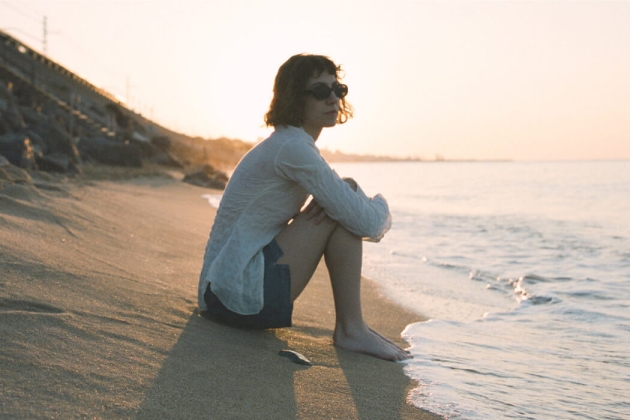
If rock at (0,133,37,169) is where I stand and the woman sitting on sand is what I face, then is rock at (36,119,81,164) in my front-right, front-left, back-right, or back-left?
back-left

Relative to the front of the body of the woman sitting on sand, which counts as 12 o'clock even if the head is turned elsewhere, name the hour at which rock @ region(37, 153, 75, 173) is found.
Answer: The rock is roughly at 8 o'clock from the woman sitting on sand.

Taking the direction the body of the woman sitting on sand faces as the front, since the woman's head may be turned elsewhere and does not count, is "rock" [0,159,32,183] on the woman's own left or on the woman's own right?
on the woman's own left

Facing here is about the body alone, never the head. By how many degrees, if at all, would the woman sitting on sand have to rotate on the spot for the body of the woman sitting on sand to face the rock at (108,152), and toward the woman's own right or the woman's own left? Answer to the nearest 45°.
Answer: approximately 90° to the woman's own left

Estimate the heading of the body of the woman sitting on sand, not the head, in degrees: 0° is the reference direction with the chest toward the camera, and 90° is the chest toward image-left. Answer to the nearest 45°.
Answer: approximately 270°

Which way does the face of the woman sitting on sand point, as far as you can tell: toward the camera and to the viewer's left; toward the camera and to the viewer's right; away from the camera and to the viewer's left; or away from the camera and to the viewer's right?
toward the camera and to the viewer's right
